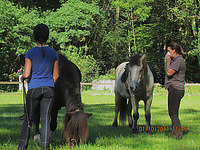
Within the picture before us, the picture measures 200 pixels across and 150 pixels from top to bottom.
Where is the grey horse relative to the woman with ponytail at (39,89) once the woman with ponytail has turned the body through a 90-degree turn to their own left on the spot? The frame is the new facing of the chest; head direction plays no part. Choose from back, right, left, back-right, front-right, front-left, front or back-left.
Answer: back-right

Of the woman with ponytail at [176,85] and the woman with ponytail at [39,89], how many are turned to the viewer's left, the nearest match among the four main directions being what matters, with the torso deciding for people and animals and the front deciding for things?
1

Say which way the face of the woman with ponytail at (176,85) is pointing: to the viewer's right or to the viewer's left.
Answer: to the viewer's left

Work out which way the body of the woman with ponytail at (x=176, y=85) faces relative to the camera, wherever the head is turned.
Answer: to the viewer's left

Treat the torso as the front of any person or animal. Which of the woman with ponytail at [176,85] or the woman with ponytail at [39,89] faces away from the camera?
the woman with ponytail at [39,89]

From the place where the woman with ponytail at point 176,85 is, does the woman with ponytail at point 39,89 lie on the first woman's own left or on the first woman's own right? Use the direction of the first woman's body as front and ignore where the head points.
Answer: on the first woman's own left

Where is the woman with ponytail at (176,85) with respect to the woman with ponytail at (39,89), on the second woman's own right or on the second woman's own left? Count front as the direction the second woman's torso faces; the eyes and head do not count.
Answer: on the second woman's own right

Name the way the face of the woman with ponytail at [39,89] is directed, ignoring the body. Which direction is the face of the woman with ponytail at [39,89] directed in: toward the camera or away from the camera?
away from the camera

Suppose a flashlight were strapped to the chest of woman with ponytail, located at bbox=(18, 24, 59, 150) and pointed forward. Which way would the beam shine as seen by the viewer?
away from the camera

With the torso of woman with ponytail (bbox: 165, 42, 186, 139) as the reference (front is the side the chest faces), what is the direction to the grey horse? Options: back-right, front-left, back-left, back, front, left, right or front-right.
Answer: front-right
